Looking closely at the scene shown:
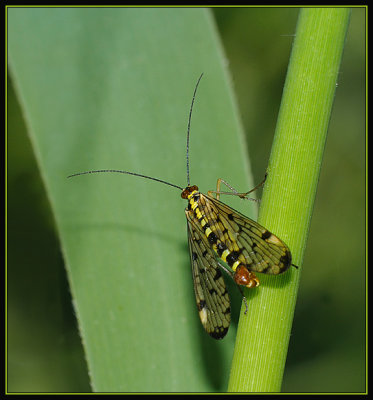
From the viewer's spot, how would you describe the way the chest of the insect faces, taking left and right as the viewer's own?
facing away from the viewer and to the left of the viewer
